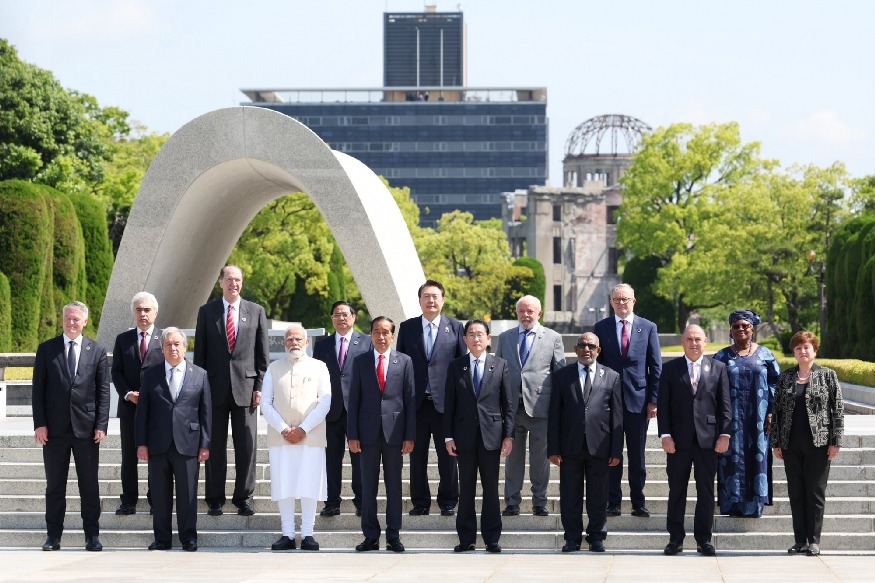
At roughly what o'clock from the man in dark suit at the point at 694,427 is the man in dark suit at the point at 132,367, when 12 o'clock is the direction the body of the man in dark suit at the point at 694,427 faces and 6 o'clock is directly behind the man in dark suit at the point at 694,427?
the man in dark suit at the point at 132,367 is roughly at 3 o'clock from the man in dark suit at the point at 694,427.

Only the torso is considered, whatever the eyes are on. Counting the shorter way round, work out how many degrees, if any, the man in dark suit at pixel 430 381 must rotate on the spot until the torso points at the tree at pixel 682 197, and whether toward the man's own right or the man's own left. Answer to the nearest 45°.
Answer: approximately 180°

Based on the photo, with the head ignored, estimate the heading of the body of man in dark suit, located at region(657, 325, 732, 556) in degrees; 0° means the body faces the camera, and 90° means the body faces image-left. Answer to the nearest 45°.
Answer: approximately 0°

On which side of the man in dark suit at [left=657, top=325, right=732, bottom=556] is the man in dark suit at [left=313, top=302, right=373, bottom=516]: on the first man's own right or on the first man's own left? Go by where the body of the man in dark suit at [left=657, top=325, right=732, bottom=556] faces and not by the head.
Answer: on the first man's own right

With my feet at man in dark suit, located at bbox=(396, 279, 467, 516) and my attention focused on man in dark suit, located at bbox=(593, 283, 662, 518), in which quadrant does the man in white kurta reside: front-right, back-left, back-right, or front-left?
back-right

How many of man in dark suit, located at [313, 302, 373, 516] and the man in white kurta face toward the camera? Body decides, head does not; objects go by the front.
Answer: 2

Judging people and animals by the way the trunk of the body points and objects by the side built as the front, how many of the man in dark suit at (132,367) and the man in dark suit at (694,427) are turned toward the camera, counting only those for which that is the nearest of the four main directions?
2

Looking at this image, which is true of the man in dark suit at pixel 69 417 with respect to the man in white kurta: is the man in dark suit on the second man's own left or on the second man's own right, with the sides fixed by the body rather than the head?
on the second man's own right
